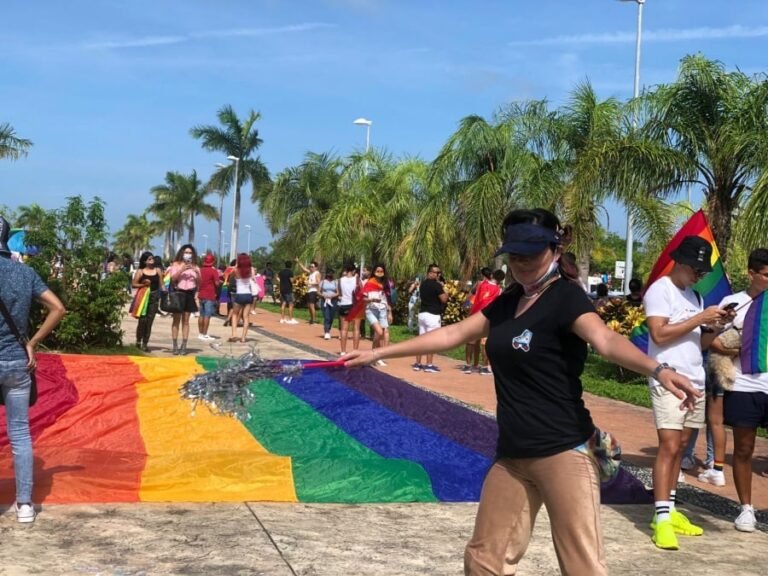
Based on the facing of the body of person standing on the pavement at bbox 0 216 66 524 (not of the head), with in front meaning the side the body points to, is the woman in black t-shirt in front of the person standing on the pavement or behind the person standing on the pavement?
behind

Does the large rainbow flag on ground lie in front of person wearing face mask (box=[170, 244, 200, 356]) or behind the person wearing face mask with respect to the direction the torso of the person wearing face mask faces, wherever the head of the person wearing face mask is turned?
in front

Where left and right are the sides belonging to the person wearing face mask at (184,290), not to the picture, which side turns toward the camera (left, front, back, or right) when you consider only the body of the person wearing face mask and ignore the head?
front

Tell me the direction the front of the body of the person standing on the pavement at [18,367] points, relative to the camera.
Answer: away from the camera

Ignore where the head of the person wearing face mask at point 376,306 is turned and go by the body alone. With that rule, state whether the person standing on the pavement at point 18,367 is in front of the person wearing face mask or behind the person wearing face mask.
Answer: in front

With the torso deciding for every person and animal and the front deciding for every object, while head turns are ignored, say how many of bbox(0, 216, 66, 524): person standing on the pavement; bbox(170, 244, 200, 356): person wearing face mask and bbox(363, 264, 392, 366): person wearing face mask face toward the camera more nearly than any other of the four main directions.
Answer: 2

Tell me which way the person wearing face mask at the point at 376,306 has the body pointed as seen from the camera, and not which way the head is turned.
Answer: toward the camera

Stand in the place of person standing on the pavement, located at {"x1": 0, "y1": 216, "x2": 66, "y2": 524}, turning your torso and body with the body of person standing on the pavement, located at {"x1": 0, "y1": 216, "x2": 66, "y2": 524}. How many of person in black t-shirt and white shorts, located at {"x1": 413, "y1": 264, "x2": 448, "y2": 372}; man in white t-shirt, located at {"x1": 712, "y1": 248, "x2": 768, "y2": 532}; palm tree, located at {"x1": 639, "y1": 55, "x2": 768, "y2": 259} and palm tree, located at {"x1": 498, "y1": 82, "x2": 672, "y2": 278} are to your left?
0

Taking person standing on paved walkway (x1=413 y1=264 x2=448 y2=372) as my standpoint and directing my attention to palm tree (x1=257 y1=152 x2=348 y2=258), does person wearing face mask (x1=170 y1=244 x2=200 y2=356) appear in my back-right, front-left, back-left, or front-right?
front-left

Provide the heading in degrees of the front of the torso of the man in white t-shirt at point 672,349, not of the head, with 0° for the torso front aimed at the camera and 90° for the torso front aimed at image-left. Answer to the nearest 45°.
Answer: approximately 315°

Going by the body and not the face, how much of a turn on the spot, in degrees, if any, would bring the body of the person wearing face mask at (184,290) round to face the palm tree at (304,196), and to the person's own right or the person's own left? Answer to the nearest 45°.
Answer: approximately 180°

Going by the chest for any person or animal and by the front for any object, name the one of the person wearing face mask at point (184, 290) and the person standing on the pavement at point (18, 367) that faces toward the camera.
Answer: the person wearing face mask

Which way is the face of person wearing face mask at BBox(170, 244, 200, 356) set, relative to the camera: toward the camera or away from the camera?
toward the camera

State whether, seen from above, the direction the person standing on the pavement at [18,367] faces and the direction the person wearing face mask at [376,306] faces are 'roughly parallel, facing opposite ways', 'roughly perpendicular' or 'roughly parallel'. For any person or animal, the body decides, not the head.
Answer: roughly parallel, facing opposite ways

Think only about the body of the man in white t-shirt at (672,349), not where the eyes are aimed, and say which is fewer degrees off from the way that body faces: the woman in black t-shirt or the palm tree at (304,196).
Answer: the woman in black t-shirt

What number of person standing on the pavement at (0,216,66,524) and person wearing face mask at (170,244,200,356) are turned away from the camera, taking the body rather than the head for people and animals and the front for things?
1

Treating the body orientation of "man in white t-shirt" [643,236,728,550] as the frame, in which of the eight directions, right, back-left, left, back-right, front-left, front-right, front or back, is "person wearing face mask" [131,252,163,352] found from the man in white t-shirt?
back
